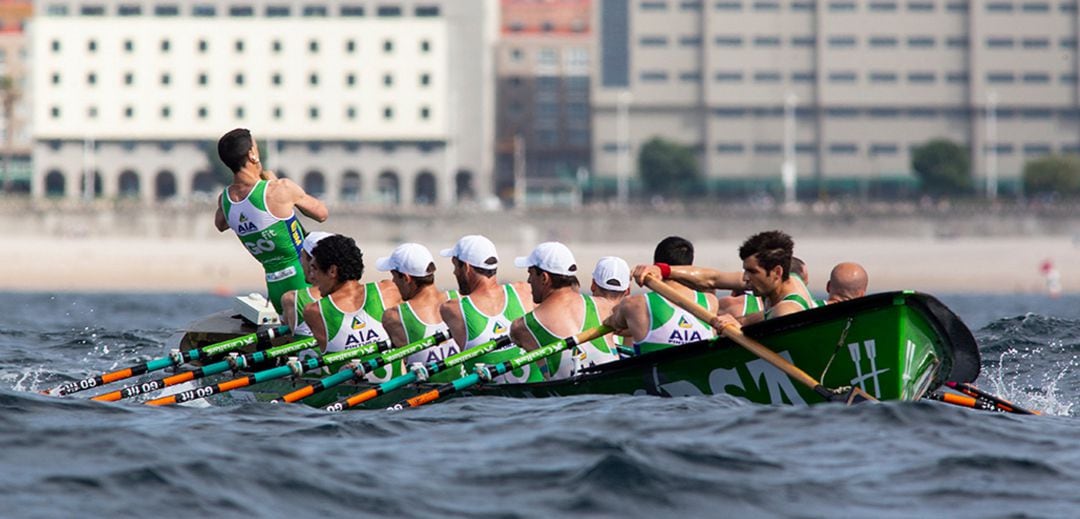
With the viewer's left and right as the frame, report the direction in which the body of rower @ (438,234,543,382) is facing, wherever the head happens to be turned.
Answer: facing away from the viewer and to the left of the viewer

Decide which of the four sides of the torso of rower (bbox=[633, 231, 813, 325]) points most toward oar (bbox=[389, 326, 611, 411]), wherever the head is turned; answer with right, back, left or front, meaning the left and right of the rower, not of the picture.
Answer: front

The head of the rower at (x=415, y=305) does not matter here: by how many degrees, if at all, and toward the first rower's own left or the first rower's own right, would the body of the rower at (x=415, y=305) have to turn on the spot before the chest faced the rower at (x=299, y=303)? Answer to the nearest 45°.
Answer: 0° — they already face them

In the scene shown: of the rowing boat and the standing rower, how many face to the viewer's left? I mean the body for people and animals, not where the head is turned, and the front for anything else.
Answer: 0

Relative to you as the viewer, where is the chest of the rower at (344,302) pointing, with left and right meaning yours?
facing away from the viewer and to the left of the viewer

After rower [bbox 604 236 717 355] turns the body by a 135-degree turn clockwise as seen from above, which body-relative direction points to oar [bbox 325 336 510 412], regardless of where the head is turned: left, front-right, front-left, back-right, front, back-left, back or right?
back

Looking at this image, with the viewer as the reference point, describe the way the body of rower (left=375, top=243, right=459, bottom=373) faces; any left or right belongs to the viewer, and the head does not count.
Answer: facing away from the viewer and to the left of the viewer

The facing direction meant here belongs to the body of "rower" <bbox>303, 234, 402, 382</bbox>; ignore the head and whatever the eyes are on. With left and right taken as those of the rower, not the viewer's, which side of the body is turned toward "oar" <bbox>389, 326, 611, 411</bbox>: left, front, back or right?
back

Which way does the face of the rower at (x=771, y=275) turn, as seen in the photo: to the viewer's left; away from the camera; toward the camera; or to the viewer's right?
to the viewer's left

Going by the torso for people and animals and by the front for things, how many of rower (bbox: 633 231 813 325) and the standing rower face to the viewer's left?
1

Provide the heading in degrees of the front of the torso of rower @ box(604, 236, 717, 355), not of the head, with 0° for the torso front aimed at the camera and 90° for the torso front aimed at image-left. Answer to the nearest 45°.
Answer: approximately 135°

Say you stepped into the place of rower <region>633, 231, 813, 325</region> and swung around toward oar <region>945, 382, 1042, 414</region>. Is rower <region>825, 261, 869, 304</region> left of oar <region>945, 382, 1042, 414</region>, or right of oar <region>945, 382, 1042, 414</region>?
left

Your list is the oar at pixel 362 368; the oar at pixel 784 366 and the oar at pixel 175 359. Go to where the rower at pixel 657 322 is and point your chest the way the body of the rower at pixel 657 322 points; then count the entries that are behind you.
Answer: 1

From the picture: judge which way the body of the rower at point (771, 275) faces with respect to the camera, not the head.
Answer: to the viewer's left

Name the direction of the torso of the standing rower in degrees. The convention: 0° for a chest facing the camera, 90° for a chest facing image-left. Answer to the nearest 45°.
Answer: approximately 225°

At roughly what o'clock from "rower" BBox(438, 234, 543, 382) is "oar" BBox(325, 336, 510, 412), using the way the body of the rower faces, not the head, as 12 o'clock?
The oar is roughly at 9 o'clock from the rower.

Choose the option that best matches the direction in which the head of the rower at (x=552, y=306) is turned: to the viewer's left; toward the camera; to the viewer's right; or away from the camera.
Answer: to the viewer's left
